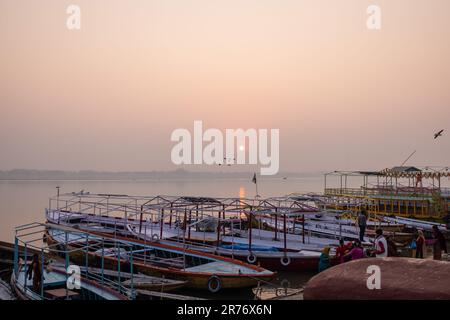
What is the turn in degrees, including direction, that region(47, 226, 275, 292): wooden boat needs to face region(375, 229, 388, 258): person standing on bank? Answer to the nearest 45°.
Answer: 0° — it already faces them

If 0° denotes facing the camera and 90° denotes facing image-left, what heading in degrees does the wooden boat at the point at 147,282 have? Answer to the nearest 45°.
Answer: approximately 270°

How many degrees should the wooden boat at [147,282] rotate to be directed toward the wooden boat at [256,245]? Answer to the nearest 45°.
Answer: approximately 45° to its left

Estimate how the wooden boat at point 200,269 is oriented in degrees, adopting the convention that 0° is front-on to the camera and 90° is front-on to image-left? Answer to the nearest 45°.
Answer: approximately 315°
